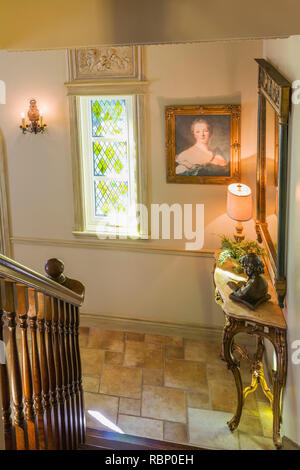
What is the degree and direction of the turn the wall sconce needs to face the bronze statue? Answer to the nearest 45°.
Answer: approximately 45° to its left

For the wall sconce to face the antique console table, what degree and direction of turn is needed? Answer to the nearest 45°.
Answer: approximately 45° to its left

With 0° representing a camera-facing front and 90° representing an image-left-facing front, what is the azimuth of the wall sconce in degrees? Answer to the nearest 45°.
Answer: approximately 0°

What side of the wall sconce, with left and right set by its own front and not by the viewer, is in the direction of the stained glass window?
left

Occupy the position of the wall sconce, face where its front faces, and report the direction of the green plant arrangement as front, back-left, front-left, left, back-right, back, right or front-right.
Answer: front-left

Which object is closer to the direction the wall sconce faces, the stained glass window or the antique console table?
the antique console table

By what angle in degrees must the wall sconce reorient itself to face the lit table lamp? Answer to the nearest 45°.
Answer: approximately 45° to its left
